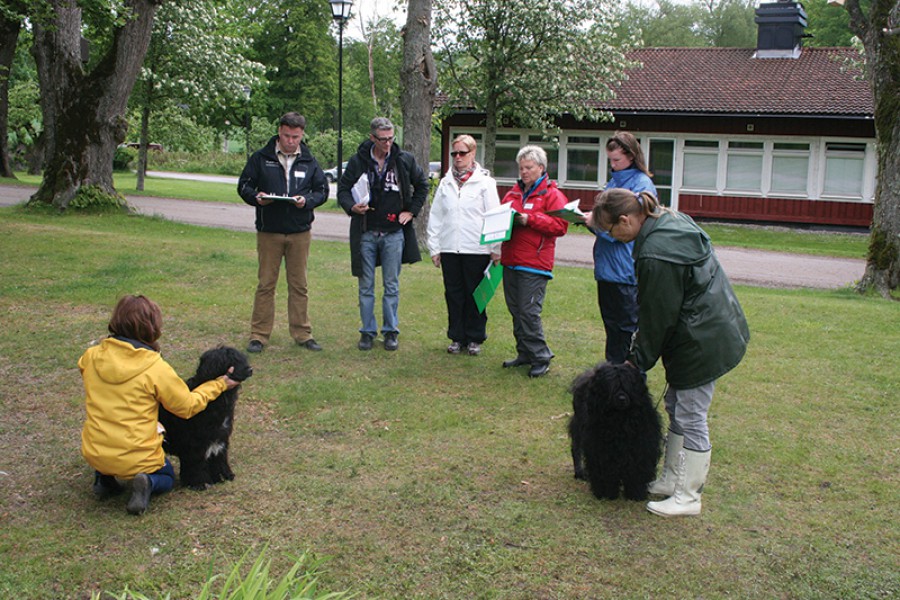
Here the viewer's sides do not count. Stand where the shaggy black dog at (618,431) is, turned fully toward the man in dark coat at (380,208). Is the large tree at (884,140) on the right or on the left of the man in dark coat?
right

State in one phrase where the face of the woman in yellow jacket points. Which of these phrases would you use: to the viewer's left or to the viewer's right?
to the viewer's right

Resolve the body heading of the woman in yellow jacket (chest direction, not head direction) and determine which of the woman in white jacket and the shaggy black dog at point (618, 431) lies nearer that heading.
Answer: the woman in white jacket

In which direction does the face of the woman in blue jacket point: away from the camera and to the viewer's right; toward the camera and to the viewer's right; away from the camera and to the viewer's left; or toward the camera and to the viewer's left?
toward the camera and to the viewer's left

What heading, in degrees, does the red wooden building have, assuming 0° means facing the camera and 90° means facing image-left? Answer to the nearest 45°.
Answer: approximately 0°

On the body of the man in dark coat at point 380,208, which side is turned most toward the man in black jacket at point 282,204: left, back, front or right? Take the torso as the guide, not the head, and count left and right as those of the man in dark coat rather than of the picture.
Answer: right

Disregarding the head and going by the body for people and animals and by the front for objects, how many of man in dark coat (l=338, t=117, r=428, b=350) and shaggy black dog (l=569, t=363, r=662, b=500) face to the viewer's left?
0

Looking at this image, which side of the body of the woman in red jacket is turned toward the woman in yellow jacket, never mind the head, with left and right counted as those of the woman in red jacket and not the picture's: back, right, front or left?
front

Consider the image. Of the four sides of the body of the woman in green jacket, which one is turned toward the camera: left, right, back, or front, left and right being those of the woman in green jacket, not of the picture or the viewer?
left

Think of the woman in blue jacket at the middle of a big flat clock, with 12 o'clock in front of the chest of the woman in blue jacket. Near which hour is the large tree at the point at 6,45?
The large tree is roughly at 3 o'clock from the woman in blue jacket.

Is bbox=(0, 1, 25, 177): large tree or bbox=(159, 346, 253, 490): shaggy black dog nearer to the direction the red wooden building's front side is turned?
the shaggy black dog
